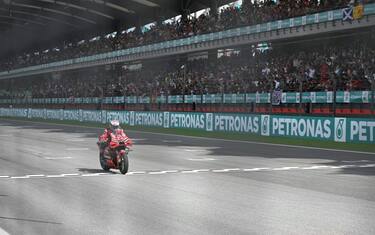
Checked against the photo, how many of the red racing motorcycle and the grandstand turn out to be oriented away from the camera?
0

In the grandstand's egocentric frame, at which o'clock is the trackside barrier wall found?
The trackside barrier wall is roughly at 11 o'clock from the grandstand.

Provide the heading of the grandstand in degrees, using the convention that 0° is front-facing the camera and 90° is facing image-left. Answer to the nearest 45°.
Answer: approximately 45°

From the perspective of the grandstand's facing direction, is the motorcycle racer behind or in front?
in front
